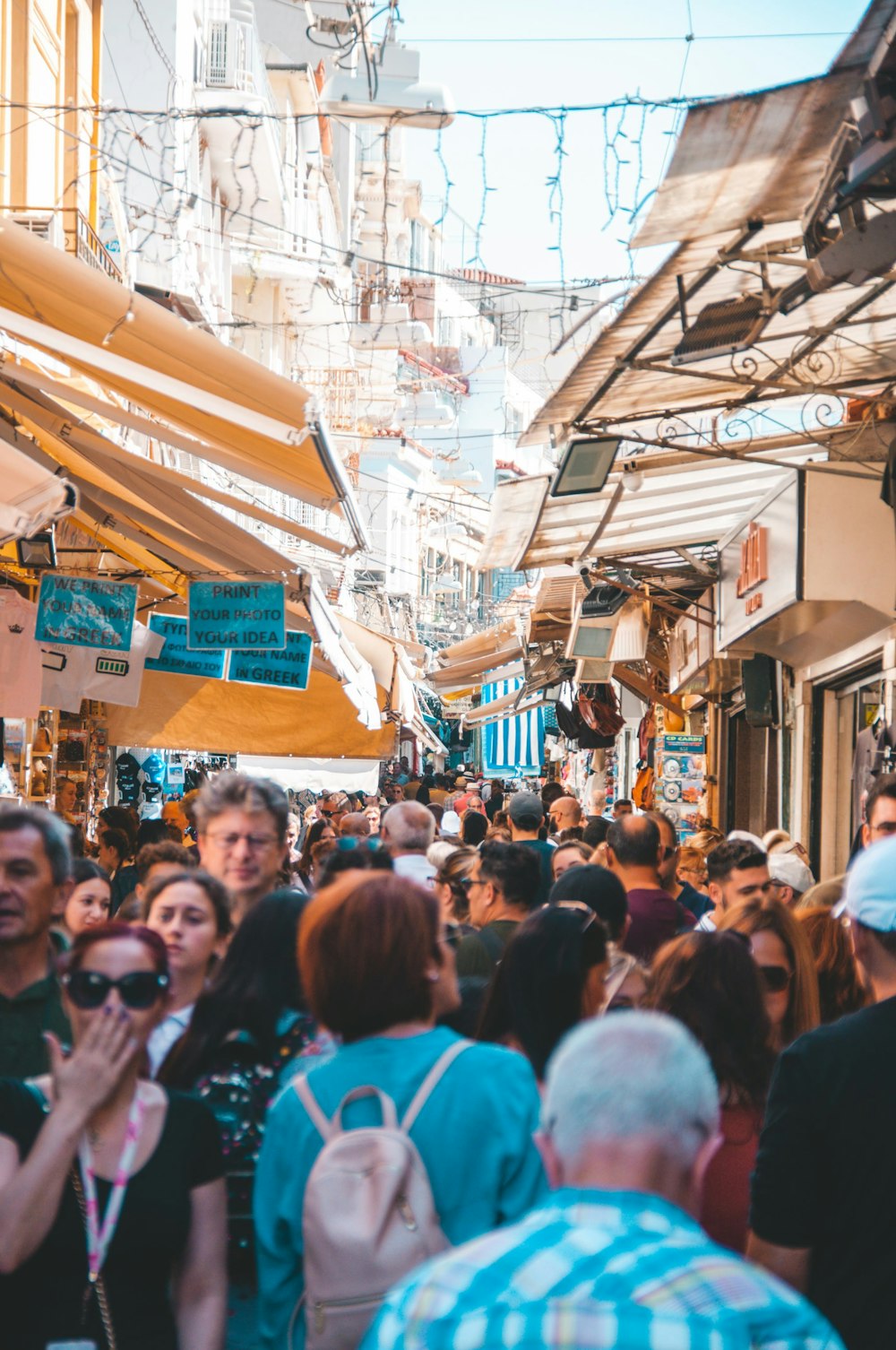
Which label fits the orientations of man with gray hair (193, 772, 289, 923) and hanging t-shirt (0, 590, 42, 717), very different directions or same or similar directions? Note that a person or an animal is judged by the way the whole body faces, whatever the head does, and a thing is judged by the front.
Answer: same or similar directions

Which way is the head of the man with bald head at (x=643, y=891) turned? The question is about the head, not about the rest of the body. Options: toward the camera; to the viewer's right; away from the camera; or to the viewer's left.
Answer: away from the camera

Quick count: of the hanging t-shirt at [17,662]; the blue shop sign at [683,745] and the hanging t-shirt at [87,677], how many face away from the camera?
0

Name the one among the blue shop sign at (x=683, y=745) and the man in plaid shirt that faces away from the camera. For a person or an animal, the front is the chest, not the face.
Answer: the man in plaid shirt

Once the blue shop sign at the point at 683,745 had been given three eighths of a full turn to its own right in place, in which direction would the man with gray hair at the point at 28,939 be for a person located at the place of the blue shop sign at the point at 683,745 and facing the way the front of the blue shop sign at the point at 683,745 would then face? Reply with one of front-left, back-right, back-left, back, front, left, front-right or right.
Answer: back-left

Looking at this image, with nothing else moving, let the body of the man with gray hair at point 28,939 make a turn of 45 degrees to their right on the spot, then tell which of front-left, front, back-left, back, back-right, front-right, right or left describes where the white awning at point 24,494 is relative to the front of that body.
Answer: right

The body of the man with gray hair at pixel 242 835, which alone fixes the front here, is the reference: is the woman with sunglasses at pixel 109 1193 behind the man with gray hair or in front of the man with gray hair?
in front

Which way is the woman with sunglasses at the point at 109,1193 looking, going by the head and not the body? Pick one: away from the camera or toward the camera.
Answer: toward the camera

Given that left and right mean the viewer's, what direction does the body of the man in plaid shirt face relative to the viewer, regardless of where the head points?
facing away from the viewer

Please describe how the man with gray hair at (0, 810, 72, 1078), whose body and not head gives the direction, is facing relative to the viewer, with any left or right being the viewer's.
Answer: facing the viewer and to the left of the viewer

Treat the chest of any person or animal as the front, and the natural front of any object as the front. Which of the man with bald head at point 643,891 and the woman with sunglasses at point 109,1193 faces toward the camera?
the woman with sunglasses

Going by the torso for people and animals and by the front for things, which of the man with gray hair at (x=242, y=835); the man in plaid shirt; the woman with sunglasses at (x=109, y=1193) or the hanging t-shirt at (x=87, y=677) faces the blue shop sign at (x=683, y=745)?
the man in plaid shirt

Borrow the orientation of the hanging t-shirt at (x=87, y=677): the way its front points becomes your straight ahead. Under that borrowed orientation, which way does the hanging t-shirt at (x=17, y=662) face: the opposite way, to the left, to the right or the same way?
the same way

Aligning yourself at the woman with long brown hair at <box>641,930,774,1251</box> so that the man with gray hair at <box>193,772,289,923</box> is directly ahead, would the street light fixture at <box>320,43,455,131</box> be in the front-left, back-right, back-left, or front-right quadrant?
front-right

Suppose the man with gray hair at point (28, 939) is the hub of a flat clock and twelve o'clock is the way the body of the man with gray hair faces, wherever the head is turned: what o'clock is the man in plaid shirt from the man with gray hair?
The man in plaid shirt is roughly at 10 o'clock from the man with gray hair.

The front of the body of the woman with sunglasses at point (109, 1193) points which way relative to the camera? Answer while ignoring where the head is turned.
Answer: toward the camera

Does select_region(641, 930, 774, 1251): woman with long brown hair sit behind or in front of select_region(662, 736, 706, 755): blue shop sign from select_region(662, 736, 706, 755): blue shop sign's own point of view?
in front

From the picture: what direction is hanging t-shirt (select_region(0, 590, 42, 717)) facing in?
toward the camera

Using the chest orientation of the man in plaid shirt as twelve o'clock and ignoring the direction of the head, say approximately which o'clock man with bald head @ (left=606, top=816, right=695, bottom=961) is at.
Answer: The man with bald head is roughly at 12 o'clock from the man in plaid shirt.
